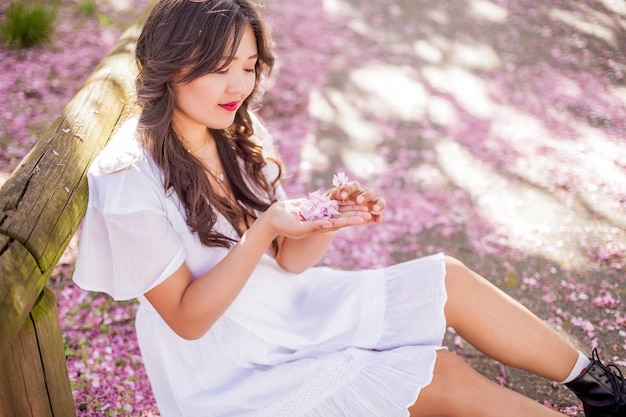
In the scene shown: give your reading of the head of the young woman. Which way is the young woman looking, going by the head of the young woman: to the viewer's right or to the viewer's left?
to the viewer's right

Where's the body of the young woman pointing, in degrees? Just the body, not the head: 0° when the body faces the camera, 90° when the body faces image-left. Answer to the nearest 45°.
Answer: approximately 315°
